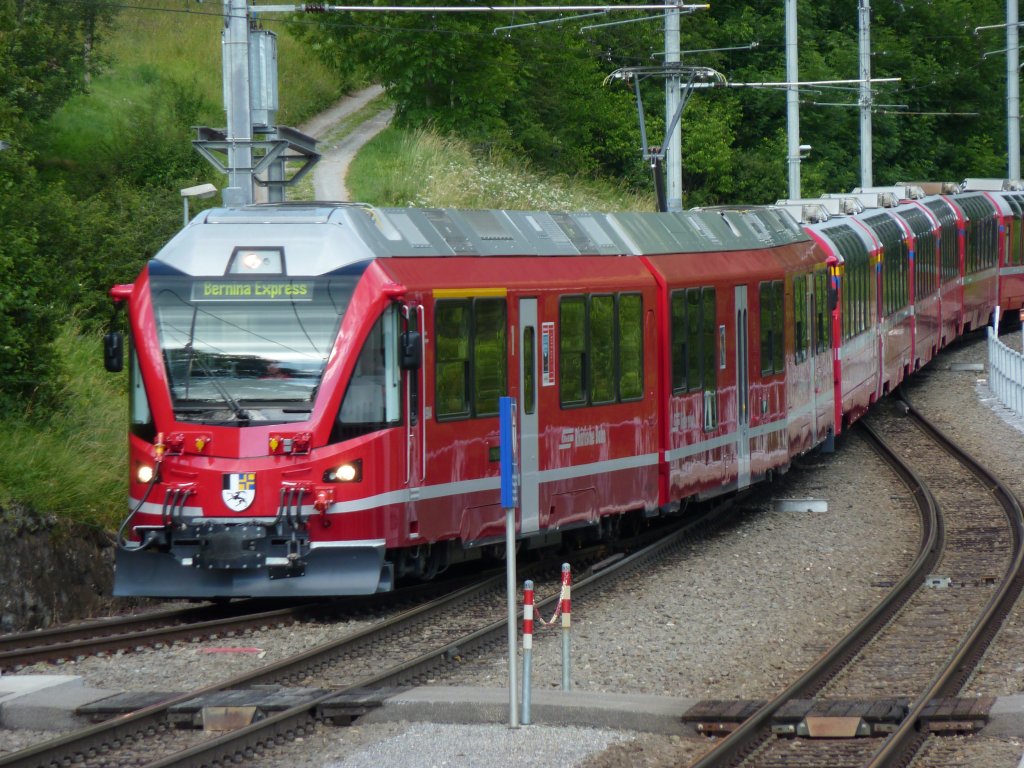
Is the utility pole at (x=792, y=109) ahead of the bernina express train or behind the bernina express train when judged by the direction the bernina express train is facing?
behind

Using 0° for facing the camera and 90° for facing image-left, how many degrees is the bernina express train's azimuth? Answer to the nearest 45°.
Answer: approximately 45°

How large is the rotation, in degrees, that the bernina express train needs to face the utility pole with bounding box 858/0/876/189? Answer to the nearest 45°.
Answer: approximately 135° to its right

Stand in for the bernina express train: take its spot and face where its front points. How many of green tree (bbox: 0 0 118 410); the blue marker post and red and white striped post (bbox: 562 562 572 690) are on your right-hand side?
1

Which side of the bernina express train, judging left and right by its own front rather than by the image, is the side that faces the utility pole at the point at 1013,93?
back

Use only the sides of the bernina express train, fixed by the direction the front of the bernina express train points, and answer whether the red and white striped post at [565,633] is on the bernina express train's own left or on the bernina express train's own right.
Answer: on the bernina express train's own left

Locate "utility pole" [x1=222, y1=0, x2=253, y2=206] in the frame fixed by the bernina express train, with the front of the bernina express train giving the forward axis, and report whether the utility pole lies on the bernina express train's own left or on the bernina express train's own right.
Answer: on the bernina express train's own right

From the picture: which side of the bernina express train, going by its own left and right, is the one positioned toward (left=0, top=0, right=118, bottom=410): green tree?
right

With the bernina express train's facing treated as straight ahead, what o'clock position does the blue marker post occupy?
The blue marker post is roughly at 10 o'clock from the bernina express train.

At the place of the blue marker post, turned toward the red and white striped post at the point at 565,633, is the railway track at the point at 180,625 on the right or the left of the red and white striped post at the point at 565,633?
left

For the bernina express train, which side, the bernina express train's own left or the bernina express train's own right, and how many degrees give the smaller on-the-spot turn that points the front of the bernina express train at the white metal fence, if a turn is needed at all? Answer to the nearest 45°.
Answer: approximately 180°
